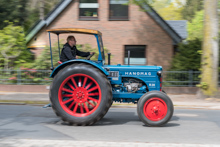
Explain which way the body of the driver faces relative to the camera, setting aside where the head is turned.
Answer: to the viewer's right

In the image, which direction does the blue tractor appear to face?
to the viewer's right

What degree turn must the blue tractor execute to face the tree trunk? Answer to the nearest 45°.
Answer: approximately 45° to its left

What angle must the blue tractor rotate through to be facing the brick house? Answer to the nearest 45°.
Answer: approximately 90° to its left

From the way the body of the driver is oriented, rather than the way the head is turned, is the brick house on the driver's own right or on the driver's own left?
on the driver's own left
